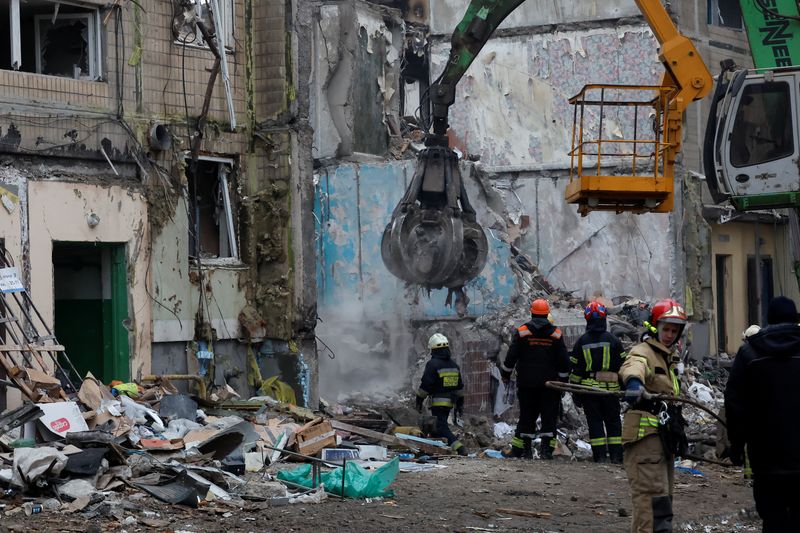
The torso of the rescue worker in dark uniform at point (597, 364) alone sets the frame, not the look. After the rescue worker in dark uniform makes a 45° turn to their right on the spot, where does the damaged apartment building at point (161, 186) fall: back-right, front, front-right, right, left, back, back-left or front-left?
back-left

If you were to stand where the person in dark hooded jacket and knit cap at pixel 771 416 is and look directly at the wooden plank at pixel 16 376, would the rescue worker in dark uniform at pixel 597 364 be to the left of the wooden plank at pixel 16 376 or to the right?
right

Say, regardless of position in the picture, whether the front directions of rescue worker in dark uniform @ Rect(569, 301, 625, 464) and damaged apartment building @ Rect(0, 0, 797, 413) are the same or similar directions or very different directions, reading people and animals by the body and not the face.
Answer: very different directions

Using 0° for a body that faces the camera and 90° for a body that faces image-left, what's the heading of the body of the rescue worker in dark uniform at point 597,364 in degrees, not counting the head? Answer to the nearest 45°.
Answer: approximately 180°

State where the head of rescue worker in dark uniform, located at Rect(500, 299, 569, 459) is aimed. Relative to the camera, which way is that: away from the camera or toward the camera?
away from the camera

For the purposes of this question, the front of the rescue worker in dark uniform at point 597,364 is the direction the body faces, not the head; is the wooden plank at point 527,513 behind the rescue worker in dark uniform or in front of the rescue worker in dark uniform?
behind

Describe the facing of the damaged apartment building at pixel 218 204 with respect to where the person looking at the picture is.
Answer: facing the viewer

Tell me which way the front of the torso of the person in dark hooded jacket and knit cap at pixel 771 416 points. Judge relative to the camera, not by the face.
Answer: away from the camera

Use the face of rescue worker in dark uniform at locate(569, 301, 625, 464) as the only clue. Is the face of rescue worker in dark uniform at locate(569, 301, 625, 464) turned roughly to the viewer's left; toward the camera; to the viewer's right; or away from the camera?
away from the camera

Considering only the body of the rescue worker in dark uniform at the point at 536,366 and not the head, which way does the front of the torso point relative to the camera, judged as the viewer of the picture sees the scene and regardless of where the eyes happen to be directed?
away from the camera
